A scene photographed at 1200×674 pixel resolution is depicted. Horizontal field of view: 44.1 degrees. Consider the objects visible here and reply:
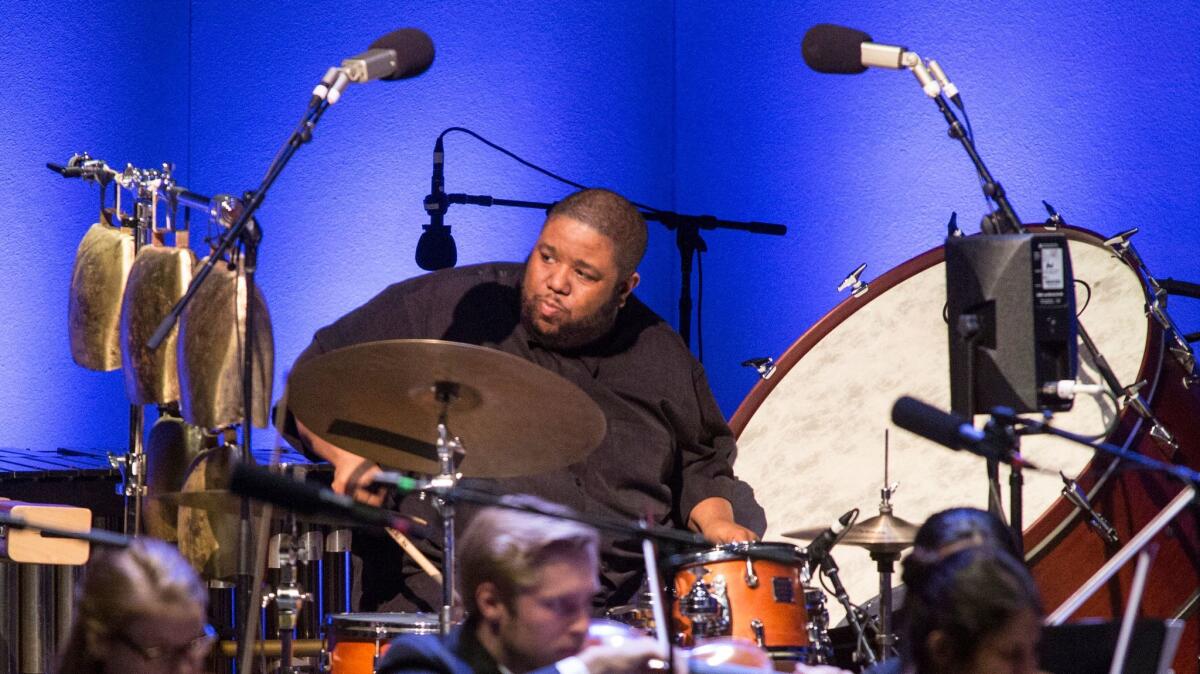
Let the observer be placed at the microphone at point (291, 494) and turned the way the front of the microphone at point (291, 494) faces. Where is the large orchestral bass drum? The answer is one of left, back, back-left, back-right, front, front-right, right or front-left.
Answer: back-right

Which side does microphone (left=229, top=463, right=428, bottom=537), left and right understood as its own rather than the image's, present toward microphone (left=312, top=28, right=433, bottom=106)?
right

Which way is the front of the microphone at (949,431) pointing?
to the viewer's left

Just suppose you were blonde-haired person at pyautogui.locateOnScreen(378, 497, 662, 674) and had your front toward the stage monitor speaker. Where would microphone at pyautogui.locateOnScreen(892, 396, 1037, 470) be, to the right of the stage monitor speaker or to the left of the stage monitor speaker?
right

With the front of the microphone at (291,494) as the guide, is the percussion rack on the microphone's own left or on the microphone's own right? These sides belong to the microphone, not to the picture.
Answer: on the microphone's own right

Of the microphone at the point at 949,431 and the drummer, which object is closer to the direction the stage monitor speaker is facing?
the drummer

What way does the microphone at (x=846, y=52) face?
to the viewer's left

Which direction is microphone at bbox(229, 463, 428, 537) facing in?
to the viewer's left
